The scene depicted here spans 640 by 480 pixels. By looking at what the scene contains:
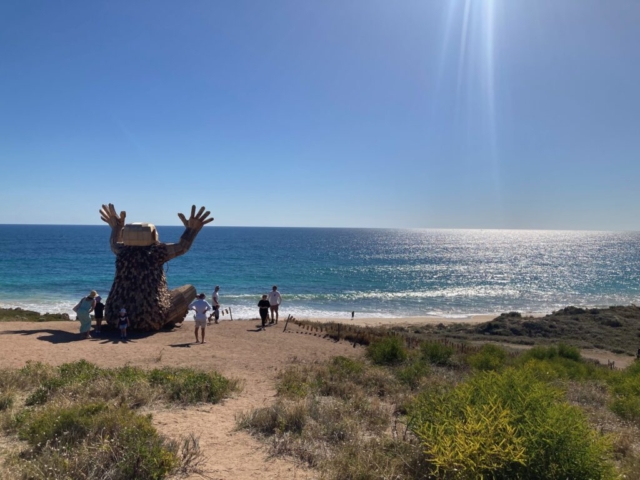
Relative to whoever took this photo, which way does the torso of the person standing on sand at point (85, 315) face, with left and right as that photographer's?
facing away from the viewer and to the right of the viewer

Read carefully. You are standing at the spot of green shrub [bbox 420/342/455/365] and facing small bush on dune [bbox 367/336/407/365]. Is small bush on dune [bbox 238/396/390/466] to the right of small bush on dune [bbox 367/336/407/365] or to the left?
left

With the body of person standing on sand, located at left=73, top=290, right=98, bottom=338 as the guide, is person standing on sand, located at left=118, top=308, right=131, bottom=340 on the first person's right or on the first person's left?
on the first person's right
